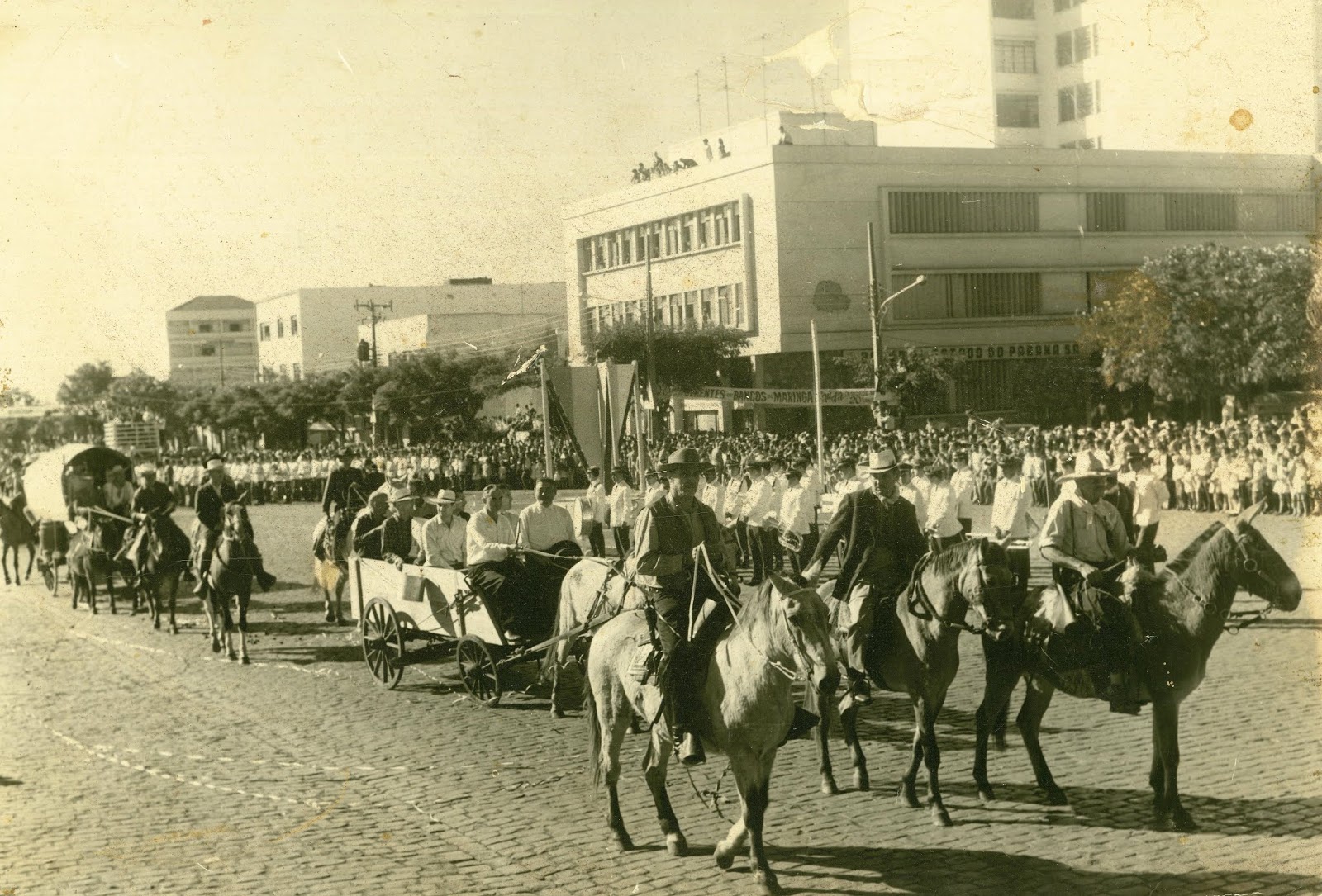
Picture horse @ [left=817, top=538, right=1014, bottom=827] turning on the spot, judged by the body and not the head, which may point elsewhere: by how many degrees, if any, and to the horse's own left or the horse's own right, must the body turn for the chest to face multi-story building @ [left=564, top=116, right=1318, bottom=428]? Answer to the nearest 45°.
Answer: approximately 135° to the horse's own left

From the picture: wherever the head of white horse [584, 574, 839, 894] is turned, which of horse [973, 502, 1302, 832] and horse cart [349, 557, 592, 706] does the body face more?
the horse

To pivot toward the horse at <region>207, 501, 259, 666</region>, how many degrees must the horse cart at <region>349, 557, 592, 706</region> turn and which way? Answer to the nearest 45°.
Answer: approximately 180°

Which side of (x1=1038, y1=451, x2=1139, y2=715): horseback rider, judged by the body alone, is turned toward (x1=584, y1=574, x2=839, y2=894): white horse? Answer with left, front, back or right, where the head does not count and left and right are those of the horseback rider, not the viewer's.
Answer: right

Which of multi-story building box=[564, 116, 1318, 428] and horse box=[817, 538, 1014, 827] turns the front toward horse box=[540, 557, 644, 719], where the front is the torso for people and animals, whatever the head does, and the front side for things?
the multi-story building

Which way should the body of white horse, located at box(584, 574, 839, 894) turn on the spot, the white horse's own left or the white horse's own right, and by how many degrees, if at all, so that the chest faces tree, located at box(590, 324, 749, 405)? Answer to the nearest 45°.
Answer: approximately 135° to the white horse's own left

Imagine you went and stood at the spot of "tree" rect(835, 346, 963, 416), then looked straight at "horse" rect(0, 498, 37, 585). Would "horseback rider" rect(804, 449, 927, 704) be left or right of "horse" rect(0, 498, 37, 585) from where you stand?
left

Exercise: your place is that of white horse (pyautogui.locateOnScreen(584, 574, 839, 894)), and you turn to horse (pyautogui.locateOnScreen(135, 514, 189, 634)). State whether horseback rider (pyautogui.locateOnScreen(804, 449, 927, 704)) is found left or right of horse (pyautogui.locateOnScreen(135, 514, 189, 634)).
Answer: right

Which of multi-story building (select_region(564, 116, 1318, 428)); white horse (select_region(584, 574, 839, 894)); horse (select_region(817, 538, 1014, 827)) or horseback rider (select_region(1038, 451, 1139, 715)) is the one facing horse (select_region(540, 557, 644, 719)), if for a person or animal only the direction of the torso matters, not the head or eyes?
the multi-story building

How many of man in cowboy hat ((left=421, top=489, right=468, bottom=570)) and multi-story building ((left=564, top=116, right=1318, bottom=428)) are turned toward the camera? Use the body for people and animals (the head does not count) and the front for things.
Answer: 2

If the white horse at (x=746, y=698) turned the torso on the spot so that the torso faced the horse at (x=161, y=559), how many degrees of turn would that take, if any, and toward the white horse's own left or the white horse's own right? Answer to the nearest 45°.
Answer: approximately 180°

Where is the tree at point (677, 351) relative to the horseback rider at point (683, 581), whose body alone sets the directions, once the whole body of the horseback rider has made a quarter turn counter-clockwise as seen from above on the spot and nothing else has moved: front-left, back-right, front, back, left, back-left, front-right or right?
front-left
